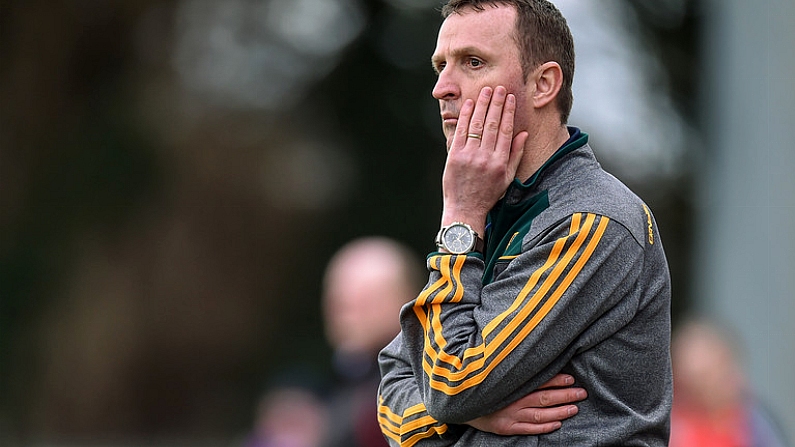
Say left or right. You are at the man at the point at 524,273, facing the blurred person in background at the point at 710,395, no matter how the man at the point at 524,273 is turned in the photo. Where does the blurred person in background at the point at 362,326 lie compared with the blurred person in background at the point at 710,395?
left
